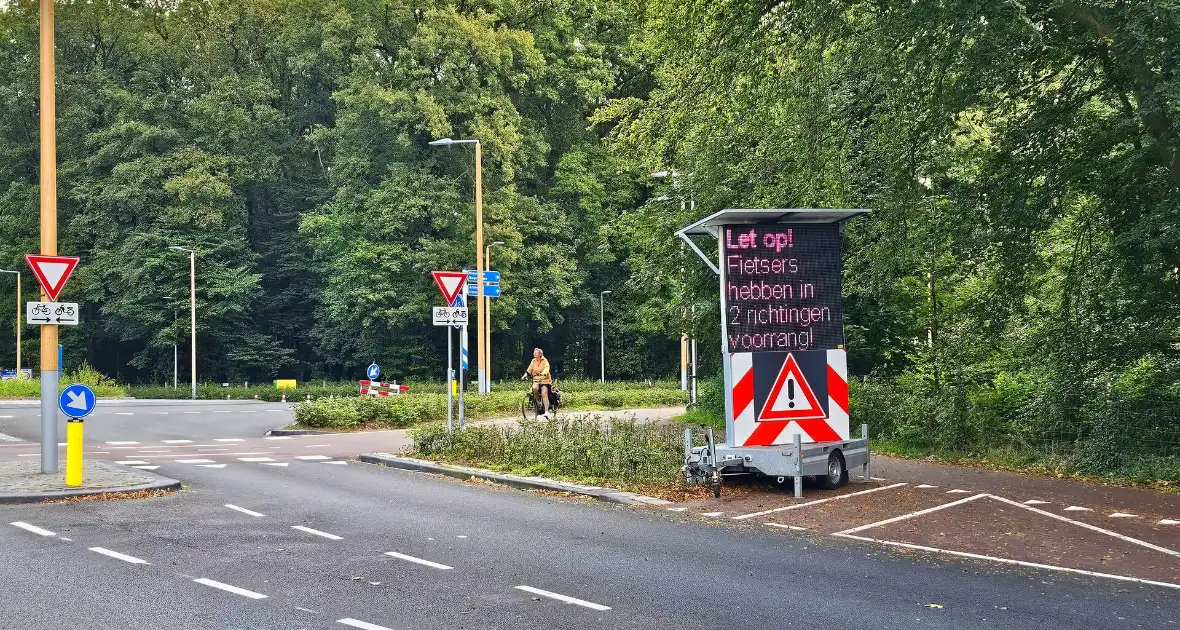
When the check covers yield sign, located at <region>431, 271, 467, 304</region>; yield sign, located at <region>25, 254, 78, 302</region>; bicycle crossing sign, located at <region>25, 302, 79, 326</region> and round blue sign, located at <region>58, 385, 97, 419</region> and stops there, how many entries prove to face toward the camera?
4

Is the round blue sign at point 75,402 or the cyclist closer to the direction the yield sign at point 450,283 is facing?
the round blue sign

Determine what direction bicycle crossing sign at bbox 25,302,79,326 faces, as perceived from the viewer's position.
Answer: facing the viewer

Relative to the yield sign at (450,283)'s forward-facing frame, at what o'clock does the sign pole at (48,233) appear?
The sign pole is roughly at 2 o'clock from the yield sign.

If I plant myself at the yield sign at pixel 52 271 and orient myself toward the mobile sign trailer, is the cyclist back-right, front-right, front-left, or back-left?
front-left

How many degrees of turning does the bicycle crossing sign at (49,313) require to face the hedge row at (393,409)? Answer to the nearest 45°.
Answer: approximately 135° to its left

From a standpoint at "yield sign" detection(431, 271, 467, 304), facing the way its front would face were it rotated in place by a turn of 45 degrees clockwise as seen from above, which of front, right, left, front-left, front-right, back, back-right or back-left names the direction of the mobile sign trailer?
left

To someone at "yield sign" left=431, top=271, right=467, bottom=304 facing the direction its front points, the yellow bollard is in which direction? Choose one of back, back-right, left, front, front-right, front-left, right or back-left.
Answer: front-right

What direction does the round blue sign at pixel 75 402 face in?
toward the camera

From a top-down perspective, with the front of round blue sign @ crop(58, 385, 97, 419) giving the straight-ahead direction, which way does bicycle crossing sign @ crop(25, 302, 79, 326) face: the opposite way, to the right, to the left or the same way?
the same way

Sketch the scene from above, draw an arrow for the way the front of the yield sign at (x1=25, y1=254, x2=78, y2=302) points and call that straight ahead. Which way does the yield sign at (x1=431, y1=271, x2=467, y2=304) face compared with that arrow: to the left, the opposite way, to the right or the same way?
the same way

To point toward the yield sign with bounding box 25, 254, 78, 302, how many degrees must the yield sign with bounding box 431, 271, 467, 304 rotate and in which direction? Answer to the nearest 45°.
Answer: approximately 45° to its right

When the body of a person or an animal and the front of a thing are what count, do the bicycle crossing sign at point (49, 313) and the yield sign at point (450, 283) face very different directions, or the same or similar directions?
same or similar directions

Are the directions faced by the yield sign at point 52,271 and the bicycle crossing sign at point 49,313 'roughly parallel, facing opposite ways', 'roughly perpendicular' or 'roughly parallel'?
roughly parallel

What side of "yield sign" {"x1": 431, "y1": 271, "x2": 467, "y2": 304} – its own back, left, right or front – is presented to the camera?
front
